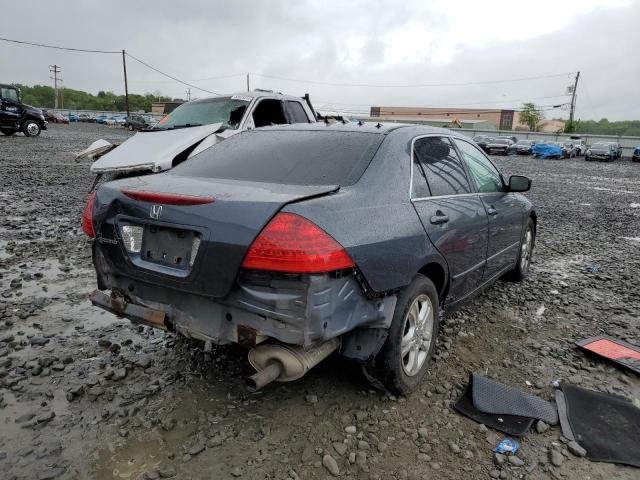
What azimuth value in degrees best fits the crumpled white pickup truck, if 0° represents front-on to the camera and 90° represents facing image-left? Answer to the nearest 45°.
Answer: approximately 45°

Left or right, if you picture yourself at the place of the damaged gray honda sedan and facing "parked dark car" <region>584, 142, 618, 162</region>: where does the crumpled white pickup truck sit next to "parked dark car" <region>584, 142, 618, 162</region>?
left

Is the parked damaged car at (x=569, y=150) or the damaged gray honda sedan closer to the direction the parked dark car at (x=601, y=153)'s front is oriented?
the damaged gray honda sedan

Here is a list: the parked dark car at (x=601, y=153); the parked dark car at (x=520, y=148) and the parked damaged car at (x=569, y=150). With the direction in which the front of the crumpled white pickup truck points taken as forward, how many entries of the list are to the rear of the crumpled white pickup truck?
3

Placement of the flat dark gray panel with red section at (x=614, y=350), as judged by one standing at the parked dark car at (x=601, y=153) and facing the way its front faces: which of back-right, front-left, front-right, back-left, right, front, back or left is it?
front-left

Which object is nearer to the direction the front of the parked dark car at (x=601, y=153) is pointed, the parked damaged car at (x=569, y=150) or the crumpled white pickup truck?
the crumpled white pickup truck

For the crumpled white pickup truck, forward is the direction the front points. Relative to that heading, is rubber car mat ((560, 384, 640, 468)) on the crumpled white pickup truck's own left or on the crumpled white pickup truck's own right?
on the crumpled white pickup truck's own left
